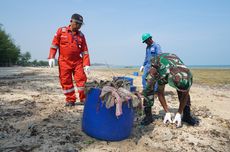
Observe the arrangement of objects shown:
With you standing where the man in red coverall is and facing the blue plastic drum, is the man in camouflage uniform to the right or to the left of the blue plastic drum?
left

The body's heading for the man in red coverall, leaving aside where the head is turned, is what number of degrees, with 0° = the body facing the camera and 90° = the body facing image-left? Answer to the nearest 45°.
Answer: approximately 315°

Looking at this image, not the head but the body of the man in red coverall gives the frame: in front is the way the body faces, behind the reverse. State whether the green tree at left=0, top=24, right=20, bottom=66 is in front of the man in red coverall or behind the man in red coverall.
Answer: behind

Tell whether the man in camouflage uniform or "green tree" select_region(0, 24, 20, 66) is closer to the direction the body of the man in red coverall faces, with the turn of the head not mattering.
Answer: the man in camouflage uniform

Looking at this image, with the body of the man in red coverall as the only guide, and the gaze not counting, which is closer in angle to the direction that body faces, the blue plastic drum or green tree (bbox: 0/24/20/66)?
the blue plastic drum

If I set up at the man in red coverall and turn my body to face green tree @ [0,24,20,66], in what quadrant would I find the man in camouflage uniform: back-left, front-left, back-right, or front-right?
back-right
